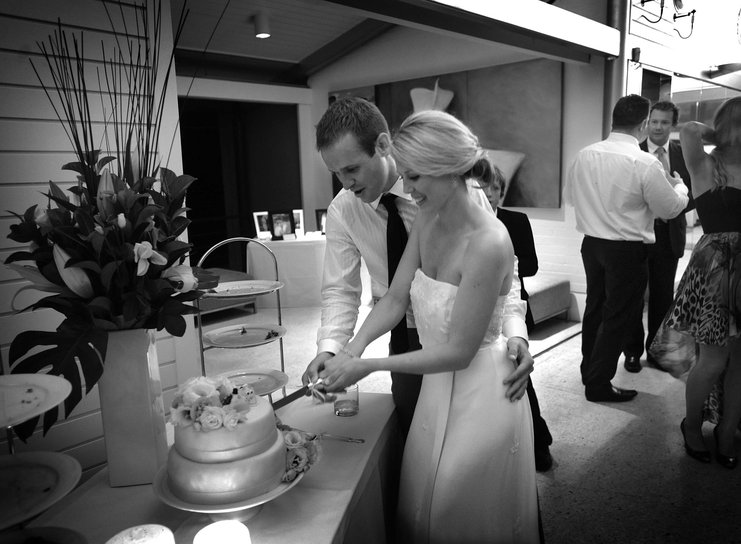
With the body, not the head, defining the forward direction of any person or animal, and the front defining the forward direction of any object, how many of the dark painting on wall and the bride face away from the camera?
0

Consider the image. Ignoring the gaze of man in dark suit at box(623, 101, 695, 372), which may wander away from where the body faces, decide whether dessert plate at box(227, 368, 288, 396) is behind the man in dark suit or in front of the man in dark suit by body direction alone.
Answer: in front

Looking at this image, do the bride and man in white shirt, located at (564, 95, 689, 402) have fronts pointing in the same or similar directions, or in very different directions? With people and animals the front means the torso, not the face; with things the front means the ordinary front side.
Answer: very different directions

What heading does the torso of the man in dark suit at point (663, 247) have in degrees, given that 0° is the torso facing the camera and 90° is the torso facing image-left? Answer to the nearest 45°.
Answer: approximately 45°

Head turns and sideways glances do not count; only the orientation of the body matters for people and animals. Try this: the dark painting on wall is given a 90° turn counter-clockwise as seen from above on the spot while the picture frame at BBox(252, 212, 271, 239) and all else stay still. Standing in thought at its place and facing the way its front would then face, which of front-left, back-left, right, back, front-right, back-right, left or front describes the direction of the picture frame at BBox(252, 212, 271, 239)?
back-right

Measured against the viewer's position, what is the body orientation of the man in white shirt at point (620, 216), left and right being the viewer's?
facing away from the viewer and to the right of the viewer

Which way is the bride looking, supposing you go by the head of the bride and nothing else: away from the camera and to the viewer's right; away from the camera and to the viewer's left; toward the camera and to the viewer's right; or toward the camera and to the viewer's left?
toward the camera and to the viewer's left

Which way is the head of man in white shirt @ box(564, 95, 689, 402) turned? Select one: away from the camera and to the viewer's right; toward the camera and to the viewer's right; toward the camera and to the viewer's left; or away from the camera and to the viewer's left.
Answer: away from the camera and to the viewer's right

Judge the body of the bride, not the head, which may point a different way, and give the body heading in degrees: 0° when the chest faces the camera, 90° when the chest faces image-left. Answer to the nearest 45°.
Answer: approximately 45°

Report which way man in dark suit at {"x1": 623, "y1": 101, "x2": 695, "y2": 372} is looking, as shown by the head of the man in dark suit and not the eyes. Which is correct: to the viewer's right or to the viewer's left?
to the viewer's left

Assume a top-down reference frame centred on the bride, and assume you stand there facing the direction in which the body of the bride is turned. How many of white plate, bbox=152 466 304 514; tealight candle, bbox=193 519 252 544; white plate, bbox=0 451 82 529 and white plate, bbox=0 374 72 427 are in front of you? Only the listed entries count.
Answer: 4

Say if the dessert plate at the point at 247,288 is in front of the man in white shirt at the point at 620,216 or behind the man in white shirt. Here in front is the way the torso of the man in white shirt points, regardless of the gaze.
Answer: behind

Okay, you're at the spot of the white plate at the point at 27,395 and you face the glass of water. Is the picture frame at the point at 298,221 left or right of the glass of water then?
left

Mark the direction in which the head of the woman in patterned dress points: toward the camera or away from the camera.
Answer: away from the camera

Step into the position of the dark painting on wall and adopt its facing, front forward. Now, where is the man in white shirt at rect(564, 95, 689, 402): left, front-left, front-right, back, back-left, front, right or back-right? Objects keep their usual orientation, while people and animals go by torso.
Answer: front-left
